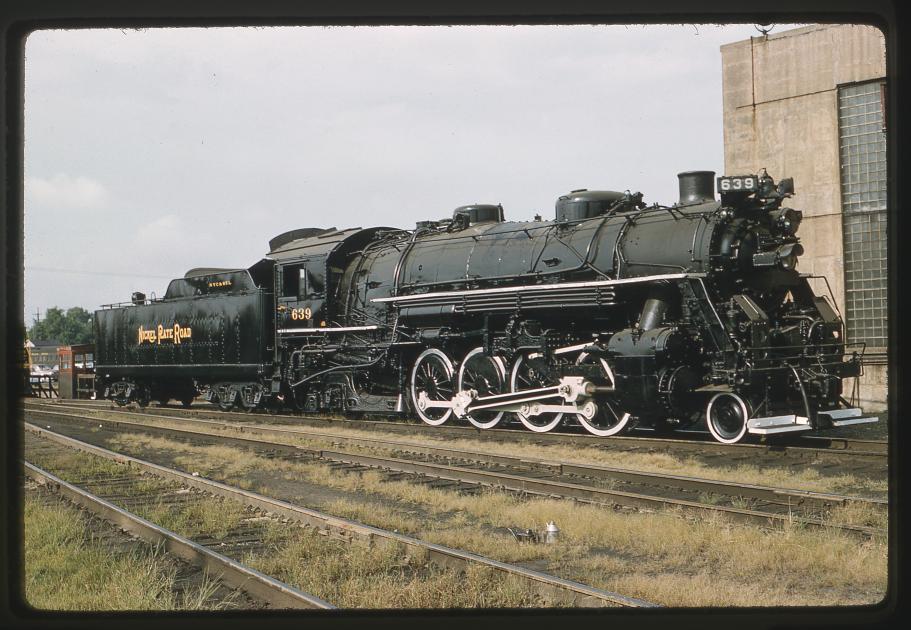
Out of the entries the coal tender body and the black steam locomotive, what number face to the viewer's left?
0

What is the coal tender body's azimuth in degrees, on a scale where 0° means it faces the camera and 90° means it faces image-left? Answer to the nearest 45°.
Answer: approximately 315°

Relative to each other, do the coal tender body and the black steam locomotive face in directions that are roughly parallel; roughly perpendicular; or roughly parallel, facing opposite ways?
roughly parallel

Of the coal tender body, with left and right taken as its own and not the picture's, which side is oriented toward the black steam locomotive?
front

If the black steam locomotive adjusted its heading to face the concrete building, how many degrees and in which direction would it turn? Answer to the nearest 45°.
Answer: approximately 90° to its left

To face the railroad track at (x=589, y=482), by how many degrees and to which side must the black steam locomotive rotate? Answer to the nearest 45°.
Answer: approximately 45° to its right

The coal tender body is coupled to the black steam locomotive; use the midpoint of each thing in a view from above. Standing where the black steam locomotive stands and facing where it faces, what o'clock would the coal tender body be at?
The coal tender body is roughly at 6 o'clock from the black steam locomotive.

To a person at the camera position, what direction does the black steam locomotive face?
facing the viewer and to the right of the viewer
